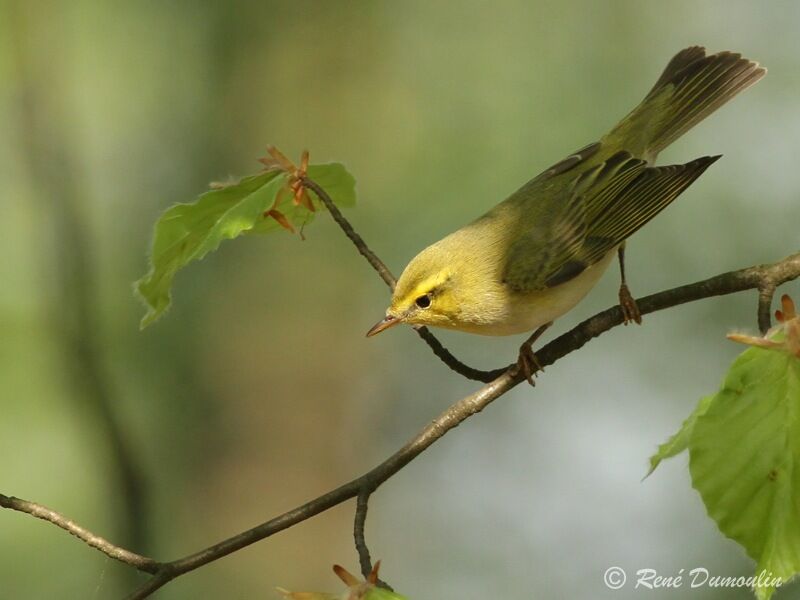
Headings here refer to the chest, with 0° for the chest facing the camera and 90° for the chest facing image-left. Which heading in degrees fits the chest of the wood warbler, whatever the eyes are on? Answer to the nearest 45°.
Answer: approximately 90°

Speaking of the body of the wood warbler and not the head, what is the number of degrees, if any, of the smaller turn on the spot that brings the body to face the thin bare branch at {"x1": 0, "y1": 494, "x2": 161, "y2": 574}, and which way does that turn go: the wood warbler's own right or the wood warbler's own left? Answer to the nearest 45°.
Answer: approximately 45° to the wood warbler's own left

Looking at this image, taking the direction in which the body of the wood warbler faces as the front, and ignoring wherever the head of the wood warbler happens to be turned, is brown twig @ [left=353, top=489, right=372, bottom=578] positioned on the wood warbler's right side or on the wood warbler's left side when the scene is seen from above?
on the wood warbler's left side
